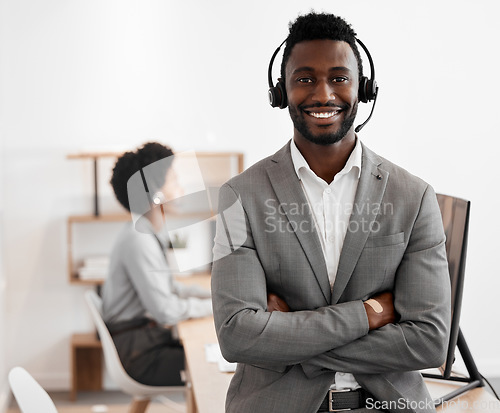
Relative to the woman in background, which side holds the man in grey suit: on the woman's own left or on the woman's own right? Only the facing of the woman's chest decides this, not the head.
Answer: on the woman's own right

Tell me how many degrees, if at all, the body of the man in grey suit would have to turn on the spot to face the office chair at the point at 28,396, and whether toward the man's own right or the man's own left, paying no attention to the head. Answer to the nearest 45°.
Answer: approximately 90° to the man's own right

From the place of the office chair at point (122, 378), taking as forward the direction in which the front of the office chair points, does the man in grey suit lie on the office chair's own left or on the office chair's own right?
on the office chair's own right

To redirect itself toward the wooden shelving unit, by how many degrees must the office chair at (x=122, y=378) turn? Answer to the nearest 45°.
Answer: approximately 90° to its left

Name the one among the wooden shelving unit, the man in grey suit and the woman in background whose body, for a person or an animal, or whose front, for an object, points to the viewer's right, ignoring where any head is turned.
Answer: the woman in background

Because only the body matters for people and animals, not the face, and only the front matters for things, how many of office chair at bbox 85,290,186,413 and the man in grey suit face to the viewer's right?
1

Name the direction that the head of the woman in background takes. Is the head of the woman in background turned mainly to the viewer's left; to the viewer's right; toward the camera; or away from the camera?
to the viewer's right

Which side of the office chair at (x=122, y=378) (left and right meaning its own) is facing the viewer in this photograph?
right

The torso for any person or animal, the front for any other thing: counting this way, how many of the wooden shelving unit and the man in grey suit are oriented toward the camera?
2

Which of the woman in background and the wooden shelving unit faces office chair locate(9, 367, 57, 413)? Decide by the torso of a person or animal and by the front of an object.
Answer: the wooden shelving unit

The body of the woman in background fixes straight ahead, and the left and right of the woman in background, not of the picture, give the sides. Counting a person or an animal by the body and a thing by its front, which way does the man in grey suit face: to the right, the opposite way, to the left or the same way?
to the right

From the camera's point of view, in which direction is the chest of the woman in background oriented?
to the viewer's right

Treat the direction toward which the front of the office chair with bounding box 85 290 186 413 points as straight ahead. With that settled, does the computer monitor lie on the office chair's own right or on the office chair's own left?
on the office chair's own right
